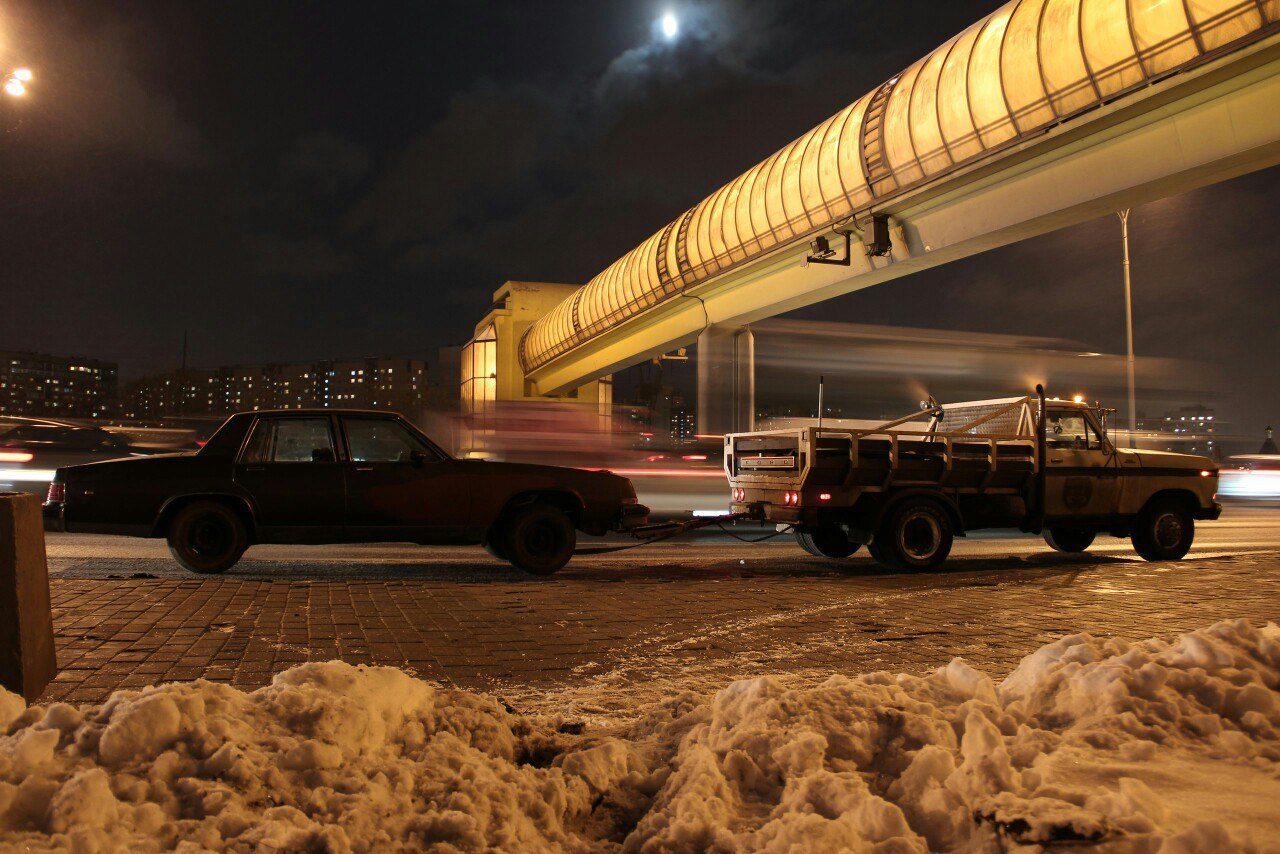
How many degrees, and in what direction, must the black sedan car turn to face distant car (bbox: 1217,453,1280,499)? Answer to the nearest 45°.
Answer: approximately 45° to its left

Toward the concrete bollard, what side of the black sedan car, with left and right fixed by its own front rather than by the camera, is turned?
right

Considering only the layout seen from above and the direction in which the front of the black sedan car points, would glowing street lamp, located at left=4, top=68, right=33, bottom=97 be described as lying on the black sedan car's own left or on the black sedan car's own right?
on the black sedan car's own left

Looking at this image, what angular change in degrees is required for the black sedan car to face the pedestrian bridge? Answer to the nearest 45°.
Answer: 0° — it already faces it

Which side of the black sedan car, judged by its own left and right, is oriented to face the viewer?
right

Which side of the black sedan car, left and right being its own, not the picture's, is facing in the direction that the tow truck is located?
front
